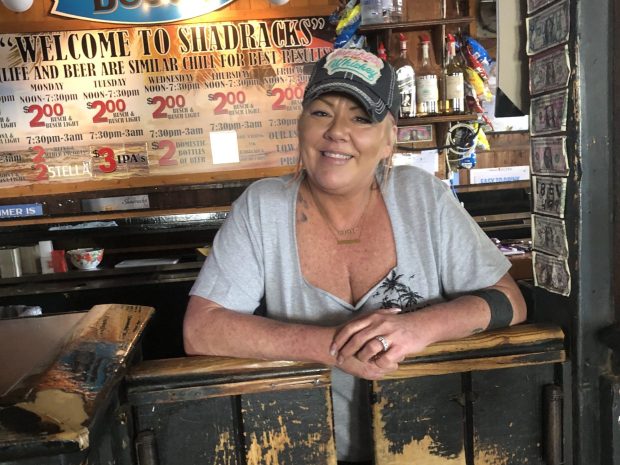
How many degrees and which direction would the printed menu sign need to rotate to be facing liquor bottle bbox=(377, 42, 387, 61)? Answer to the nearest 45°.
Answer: approximately 45° to its left

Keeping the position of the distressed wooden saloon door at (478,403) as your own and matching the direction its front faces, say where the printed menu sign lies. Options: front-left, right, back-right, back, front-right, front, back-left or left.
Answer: back-right

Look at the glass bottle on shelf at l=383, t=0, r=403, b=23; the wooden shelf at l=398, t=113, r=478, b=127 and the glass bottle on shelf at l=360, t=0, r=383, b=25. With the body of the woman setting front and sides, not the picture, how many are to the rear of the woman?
3

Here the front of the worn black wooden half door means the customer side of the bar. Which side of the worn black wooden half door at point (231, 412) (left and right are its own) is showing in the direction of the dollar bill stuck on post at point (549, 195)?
left

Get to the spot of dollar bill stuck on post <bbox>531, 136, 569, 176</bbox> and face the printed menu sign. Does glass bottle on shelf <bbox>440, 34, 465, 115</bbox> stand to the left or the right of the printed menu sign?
right

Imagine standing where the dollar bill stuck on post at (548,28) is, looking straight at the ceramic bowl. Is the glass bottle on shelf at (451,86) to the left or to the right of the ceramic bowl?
right

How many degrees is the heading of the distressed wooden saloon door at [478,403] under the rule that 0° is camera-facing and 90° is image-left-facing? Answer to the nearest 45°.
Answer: approximately 0°
